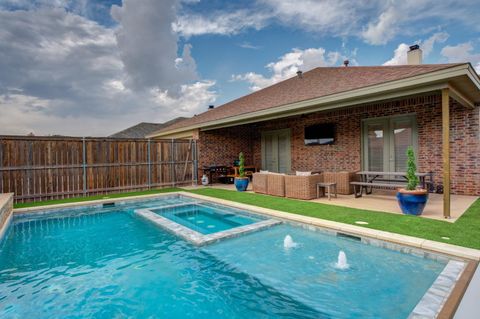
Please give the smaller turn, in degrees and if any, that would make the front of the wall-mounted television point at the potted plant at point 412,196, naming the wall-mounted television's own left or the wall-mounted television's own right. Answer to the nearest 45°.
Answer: approximately 45° to the wall-mounted television's own left

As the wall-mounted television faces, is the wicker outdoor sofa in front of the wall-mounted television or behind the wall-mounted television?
in front

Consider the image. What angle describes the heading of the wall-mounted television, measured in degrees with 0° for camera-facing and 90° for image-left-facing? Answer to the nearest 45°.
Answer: approximately 45°

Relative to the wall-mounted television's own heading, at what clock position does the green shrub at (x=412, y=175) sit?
The green shrub is roughly at 10 o'clock from the wall-mounted television.
